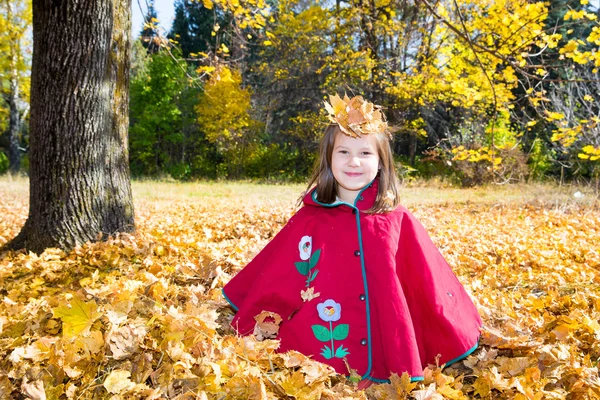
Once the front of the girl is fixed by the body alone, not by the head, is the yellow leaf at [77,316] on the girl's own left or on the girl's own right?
on the girl's own right

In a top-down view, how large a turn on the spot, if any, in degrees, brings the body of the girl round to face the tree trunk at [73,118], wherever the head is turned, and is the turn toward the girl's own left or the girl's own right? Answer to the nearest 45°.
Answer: approximately 135° to the girl's own right

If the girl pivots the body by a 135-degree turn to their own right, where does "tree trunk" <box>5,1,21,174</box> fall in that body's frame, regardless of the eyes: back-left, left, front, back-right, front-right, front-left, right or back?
front

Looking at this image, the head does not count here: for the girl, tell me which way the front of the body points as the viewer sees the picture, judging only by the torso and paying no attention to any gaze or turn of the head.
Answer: toward the camera

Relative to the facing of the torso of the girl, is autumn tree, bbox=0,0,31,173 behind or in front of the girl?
behind

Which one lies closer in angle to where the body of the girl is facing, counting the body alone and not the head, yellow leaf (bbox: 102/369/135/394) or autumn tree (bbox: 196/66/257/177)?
the yellow leaf

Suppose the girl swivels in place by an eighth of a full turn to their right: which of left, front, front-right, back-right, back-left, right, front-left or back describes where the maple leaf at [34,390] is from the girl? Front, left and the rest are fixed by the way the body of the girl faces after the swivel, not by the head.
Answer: front
